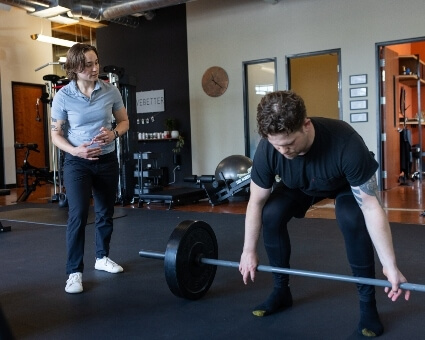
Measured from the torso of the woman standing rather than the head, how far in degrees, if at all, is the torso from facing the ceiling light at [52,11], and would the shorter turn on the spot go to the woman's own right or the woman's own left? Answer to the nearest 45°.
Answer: approximately 135° to the woman's own left

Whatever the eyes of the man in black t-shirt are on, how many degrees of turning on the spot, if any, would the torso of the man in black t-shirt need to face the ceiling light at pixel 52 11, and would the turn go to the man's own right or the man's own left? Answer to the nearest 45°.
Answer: approximately 90° to the man's own right

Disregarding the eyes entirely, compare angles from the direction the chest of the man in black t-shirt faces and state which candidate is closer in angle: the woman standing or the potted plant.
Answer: the woman standing

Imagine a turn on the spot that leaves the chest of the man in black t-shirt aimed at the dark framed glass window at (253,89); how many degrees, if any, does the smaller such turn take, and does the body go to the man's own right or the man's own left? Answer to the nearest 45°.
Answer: approximately 135° to the man's own right

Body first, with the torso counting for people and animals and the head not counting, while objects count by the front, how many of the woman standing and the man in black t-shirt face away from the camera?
0

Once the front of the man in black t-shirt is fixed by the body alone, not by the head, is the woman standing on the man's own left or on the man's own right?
on the man's own right

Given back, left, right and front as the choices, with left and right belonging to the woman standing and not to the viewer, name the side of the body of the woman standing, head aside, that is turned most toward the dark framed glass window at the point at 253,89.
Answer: left

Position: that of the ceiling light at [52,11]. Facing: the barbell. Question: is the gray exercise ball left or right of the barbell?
left

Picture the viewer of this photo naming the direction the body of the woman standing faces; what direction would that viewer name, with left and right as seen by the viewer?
facing the viewer and to the right of the viewer

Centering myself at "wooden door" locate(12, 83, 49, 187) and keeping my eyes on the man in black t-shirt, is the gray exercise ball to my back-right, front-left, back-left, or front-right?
front-left

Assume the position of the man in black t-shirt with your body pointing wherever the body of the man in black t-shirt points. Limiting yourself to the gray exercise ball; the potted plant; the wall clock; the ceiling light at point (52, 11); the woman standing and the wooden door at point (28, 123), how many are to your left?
0

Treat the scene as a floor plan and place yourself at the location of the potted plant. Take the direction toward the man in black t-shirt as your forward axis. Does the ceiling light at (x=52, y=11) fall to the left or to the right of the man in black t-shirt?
right

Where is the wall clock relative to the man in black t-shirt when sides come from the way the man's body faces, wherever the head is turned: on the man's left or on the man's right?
on the man's right

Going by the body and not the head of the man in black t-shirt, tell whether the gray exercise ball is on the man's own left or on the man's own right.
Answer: on the man's own right

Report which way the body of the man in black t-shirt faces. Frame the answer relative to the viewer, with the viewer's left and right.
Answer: facing the viewer and to the left of the viewer

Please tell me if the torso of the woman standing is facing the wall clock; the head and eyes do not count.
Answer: no

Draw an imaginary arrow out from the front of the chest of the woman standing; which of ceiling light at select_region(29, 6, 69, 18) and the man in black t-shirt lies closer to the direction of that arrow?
the man in black t-shirt
